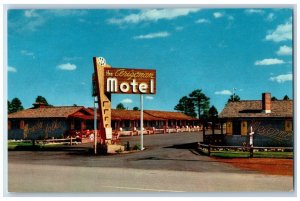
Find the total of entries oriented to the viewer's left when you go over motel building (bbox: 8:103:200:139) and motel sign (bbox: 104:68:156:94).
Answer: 0

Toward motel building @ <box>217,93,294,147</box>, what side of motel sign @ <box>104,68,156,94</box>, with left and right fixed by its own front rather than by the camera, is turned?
left

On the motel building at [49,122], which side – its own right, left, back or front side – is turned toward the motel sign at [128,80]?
front

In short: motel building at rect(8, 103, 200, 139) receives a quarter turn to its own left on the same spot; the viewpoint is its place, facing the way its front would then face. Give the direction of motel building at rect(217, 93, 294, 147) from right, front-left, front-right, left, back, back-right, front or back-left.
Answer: right

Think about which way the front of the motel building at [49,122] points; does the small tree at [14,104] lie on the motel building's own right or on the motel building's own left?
on the motel building's own right

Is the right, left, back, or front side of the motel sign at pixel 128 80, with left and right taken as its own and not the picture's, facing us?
front

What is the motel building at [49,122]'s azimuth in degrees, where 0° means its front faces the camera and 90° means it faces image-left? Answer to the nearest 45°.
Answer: approximately 315°
